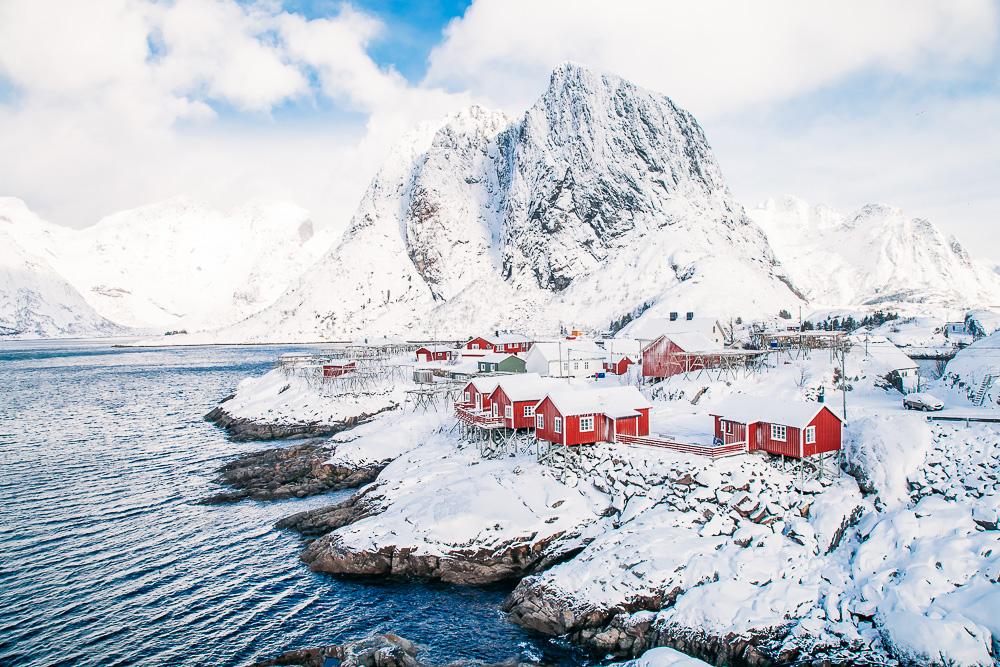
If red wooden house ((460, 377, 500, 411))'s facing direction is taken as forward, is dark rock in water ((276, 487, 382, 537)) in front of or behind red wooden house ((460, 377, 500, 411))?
in front

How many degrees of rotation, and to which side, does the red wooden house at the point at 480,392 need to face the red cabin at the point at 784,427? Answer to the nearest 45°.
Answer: approximately 90° to its left

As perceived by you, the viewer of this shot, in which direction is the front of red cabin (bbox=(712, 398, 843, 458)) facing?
facing the viewer and to the left of the viewer

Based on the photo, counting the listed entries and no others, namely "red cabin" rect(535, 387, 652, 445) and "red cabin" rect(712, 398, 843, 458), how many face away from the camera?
0

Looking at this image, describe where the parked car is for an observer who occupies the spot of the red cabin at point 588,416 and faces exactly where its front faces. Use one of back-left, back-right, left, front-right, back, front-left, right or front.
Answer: front-left

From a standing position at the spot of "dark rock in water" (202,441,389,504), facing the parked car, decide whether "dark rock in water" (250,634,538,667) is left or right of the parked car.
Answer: right

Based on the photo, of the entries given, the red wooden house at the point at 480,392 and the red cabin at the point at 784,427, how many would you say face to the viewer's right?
0

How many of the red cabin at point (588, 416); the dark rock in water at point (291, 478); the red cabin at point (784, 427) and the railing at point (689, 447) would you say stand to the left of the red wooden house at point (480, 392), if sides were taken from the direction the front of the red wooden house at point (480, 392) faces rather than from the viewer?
3

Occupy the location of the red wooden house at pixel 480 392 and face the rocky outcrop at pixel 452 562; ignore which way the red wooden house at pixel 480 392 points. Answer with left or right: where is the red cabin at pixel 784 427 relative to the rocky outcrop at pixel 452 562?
left

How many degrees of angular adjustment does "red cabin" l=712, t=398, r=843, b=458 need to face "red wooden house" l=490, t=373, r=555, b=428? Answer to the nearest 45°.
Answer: approximately 45° to its right

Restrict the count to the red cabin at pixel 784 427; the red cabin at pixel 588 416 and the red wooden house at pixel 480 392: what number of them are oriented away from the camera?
0

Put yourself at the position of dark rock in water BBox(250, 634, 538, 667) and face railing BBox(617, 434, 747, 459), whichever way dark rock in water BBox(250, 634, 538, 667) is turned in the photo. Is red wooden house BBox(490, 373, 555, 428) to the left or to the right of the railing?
left

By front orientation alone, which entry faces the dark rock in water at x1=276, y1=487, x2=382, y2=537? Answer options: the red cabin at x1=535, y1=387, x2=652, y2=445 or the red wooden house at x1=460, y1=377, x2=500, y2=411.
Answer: the red wooden house

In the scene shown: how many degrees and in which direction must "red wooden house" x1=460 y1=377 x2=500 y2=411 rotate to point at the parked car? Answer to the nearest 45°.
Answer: approximately 135° to its left
